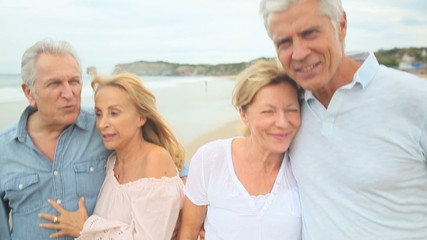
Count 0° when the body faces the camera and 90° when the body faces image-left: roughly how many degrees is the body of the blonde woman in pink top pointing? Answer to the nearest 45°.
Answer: approximately 45°

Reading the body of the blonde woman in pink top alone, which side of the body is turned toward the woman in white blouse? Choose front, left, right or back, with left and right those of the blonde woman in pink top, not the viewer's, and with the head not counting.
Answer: left

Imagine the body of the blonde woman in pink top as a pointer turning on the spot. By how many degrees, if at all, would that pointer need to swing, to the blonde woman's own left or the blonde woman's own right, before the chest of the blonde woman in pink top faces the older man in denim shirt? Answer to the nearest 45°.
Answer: approximately 45° to the blonde woman's own right

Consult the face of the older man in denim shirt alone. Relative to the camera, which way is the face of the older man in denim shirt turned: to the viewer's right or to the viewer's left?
to the viewer's right
